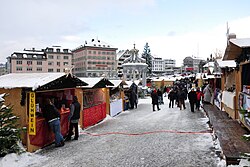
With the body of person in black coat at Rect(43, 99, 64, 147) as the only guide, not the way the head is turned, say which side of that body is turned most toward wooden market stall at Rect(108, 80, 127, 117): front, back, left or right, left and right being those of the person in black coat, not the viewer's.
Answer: right

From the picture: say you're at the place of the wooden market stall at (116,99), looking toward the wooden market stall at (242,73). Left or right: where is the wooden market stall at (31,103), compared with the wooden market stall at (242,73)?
right

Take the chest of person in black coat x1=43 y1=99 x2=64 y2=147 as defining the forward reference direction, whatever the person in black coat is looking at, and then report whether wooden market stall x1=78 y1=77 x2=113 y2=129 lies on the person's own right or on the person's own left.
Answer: on the person's own right

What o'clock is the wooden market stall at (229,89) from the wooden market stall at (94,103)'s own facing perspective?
the wooden market stall at (229,89) is roughly at 11 o'clock from the wooden market stall at (94,103).

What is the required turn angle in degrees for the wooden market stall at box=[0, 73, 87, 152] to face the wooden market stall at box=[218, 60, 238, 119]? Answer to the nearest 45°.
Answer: approximately 45° to its left

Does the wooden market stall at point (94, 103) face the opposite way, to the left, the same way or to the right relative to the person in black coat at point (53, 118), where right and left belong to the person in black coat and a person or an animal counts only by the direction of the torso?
the opposite way

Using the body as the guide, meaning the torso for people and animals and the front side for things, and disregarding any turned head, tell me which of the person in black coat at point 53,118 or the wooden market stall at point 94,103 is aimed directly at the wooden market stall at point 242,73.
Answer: the wooden market stall at point 94,103

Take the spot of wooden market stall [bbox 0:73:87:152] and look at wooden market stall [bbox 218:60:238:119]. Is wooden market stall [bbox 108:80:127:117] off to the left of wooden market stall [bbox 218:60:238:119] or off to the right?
left

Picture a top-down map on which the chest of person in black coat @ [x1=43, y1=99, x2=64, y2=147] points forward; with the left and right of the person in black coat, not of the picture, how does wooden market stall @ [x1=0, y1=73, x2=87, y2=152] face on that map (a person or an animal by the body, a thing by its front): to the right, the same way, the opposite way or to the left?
the opposite way

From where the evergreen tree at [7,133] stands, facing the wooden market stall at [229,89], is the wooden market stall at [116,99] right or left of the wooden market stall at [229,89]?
left
